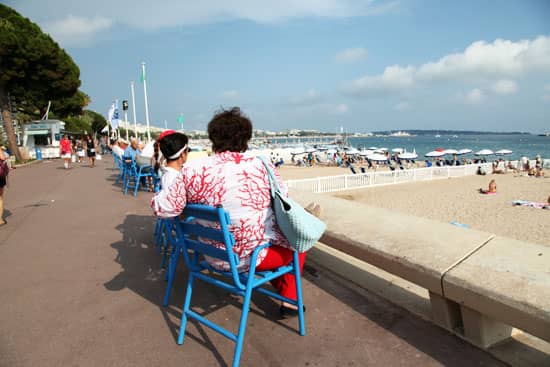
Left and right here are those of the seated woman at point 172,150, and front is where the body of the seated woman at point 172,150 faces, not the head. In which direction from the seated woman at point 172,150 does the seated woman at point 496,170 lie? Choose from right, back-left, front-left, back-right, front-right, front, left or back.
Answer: front

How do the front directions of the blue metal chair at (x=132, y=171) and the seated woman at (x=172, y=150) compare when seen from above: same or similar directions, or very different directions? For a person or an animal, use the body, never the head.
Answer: same or similar directions

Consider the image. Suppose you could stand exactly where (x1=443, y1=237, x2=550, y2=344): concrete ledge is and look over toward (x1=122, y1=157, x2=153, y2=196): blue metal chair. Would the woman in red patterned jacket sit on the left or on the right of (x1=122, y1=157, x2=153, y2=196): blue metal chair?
left

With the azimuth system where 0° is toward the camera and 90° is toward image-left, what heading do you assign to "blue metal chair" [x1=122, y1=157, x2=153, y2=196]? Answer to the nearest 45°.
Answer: approximately 225°

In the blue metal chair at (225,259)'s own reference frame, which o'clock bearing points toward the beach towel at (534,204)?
The beach towel is roughly at 12 o'clock from the blue metal chair.

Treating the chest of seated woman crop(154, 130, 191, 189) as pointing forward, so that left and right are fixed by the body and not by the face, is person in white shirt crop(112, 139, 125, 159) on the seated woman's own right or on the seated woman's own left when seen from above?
on the seated woman's own left

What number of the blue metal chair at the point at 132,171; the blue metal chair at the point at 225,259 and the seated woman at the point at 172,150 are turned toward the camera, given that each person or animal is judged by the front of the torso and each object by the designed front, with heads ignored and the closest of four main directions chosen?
0

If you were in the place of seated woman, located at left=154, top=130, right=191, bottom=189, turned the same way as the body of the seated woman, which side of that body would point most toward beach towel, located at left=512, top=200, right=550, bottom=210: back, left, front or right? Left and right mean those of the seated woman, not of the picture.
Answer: front

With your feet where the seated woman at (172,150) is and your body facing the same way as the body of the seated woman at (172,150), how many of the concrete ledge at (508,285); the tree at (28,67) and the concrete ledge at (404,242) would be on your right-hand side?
2

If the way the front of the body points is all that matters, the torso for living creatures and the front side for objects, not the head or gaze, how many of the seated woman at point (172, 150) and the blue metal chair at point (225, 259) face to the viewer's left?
0

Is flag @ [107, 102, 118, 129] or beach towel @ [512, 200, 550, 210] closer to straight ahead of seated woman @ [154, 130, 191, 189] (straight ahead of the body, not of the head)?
the beach towel

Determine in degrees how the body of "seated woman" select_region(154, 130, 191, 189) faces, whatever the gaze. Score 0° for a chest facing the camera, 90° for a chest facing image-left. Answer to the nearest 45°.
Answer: approximately 225°

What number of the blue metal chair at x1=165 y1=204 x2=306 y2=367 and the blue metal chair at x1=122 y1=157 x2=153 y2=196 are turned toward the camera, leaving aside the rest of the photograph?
0

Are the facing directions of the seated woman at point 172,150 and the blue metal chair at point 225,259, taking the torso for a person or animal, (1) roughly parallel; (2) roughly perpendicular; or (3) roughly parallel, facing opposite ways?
roughly parallel

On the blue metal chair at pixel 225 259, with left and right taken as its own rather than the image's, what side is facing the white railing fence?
front

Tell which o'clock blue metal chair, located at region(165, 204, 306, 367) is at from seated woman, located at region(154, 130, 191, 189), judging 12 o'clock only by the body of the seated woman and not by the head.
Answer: The blue metal chair is roughly at 4 o'clock from the seated woman.

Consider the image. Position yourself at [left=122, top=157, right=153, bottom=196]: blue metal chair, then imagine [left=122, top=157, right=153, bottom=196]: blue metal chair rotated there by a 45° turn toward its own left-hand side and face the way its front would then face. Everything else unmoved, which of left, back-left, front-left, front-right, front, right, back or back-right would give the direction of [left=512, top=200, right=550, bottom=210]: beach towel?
right

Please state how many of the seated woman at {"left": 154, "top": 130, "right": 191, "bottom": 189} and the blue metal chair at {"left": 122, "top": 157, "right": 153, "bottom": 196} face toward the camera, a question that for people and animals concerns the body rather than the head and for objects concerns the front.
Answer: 0

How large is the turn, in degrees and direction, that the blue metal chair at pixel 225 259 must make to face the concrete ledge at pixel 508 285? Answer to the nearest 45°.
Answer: approximately 45° to its right

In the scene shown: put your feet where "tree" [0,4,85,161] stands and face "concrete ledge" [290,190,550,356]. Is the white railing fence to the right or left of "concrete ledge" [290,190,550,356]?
left
